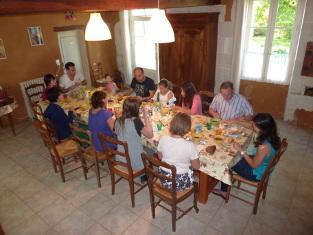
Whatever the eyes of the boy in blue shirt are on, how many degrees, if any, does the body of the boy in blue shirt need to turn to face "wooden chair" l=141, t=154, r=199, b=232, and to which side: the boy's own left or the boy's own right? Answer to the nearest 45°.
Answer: approximately 90° to the boy's own right

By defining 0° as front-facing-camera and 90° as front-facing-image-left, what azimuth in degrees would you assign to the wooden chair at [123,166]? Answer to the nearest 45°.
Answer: approximately 225°

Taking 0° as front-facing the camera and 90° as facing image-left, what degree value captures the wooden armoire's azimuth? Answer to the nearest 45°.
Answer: approximately 0°

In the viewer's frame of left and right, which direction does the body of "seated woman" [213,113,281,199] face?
facing to the left of the viewer

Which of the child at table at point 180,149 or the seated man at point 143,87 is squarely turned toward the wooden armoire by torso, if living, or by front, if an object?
the child at table

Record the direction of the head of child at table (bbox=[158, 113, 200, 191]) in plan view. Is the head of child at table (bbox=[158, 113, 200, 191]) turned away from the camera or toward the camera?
away from the camera

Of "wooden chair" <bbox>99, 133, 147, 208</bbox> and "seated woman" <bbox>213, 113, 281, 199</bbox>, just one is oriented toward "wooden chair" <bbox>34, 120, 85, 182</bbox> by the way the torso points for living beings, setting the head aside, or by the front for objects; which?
the seated woman

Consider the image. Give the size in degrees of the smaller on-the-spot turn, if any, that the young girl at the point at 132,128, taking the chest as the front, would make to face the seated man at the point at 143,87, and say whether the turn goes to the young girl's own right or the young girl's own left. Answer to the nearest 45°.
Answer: approximately 45° to the young girl's own left

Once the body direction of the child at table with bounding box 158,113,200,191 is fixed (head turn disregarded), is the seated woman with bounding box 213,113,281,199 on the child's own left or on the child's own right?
on the child's own right

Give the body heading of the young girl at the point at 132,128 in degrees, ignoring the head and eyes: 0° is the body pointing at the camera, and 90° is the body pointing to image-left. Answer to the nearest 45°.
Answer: approximately 225°

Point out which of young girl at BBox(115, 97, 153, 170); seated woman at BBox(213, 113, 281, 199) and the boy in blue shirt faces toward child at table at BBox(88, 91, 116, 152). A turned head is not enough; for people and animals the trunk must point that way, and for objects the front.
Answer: the seated woman
